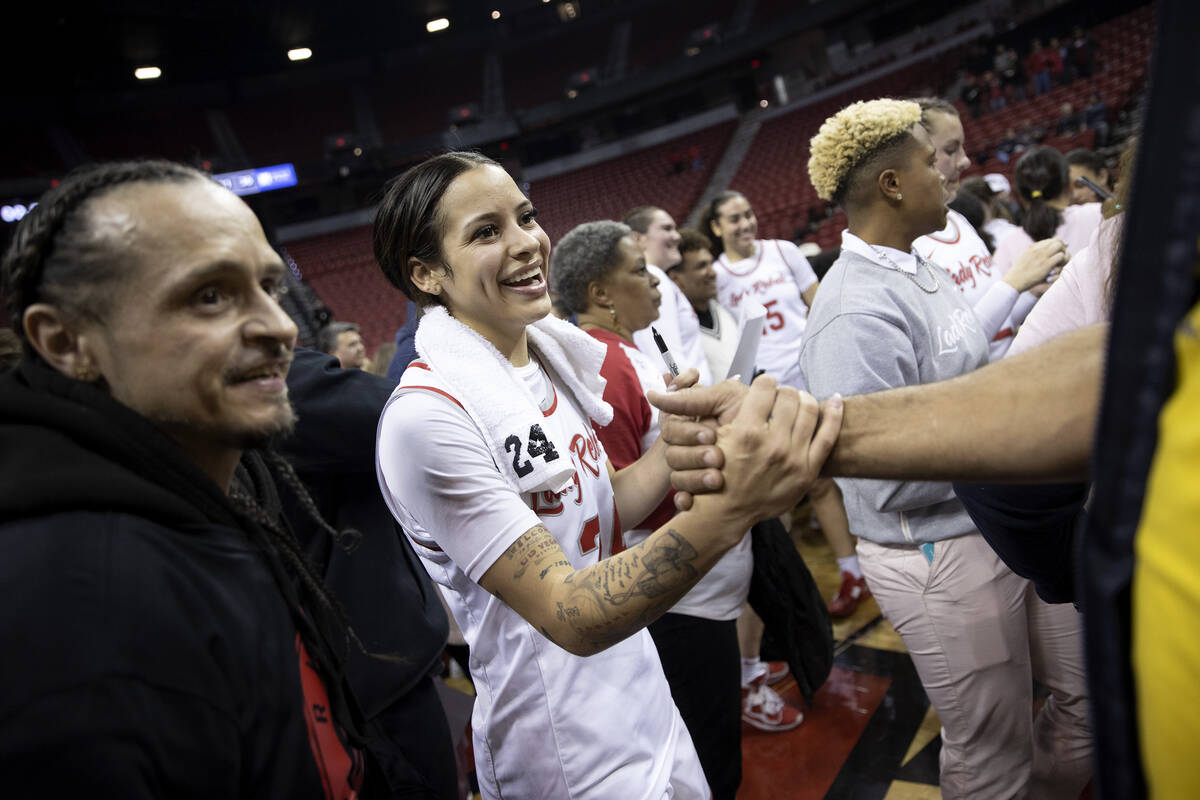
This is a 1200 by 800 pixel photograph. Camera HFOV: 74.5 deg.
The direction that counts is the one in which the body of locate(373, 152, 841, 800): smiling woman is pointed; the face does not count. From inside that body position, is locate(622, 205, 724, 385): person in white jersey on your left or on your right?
on your left

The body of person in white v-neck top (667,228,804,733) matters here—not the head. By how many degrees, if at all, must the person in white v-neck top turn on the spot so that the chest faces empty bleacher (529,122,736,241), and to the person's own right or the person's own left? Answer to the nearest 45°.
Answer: approximately 135° to the person's own left

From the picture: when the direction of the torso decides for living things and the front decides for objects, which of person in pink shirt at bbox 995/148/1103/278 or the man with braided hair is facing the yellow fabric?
the man with braided hair

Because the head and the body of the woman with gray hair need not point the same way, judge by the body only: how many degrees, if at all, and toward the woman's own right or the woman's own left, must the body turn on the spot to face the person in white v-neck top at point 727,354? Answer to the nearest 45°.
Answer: approximately 90° to the woman's own left

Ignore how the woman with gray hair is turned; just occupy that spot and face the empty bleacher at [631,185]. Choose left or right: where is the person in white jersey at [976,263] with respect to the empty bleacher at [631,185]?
right

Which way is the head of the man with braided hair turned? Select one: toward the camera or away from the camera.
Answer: toward the camera

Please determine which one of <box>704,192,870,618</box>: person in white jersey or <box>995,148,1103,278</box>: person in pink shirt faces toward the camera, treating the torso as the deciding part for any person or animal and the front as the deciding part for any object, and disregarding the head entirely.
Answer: <box>704,192,870,618</box>: person in white jersey

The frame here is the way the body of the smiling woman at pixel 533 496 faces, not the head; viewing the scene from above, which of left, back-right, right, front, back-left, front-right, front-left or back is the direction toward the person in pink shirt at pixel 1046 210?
left

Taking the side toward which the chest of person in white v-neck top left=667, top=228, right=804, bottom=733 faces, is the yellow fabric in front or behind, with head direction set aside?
in front

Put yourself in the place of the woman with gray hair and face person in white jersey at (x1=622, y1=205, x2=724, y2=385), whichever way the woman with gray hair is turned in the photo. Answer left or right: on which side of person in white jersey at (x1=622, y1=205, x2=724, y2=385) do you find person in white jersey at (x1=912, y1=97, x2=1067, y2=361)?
right

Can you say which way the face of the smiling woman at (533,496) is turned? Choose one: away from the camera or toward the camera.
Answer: toward the camera

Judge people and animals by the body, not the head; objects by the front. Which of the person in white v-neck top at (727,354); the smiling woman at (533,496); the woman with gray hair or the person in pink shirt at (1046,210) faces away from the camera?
the person in pink shirt at (1046,210)

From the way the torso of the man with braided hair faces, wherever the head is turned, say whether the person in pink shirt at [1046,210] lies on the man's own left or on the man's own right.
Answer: on the man's own left
